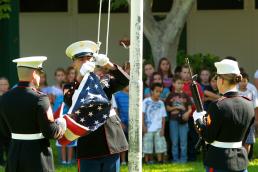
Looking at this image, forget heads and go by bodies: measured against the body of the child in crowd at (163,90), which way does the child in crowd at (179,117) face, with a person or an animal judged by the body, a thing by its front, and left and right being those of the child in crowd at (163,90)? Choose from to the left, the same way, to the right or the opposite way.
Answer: the same way

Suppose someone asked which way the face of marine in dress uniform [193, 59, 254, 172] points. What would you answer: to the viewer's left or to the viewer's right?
to the viewer's left

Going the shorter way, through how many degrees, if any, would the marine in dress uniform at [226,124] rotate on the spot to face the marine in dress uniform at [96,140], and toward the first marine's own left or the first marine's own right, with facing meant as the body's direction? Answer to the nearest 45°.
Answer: approximately 45° to the first marine's own left

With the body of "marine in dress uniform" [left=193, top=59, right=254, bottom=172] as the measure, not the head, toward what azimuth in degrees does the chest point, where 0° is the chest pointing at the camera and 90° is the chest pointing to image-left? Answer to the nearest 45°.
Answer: approximately 135°

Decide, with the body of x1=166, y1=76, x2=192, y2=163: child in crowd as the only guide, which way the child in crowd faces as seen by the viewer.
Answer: toward the camera

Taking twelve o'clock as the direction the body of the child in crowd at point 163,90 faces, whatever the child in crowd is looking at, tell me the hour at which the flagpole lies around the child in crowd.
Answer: The flagpole is roughly at 12 o'clock from the child in crowd.

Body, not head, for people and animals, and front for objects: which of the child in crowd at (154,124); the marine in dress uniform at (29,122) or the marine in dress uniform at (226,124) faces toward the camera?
the child in crowd

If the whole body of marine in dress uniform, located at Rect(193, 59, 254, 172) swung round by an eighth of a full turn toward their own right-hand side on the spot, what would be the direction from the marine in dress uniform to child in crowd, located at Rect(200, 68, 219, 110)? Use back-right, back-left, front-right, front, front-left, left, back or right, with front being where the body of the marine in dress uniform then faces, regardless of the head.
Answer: front

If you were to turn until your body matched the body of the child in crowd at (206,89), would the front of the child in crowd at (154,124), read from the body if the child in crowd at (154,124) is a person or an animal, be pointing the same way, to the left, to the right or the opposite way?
the same way

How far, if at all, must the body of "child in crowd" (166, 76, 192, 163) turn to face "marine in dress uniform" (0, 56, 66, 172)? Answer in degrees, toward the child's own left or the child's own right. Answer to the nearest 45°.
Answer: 0° — they already face them

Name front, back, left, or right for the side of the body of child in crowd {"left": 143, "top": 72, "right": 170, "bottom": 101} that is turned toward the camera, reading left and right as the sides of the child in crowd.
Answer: front

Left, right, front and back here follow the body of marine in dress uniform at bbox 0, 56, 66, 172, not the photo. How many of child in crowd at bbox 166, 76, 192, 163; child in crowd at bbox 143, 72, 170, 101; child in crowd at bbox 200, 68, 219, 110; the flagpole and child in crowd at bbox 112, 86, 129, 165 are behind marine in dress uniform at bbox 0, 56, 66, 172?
0

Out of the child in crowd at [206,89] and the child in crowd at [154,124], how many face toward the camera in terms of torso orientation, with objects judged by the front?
2
